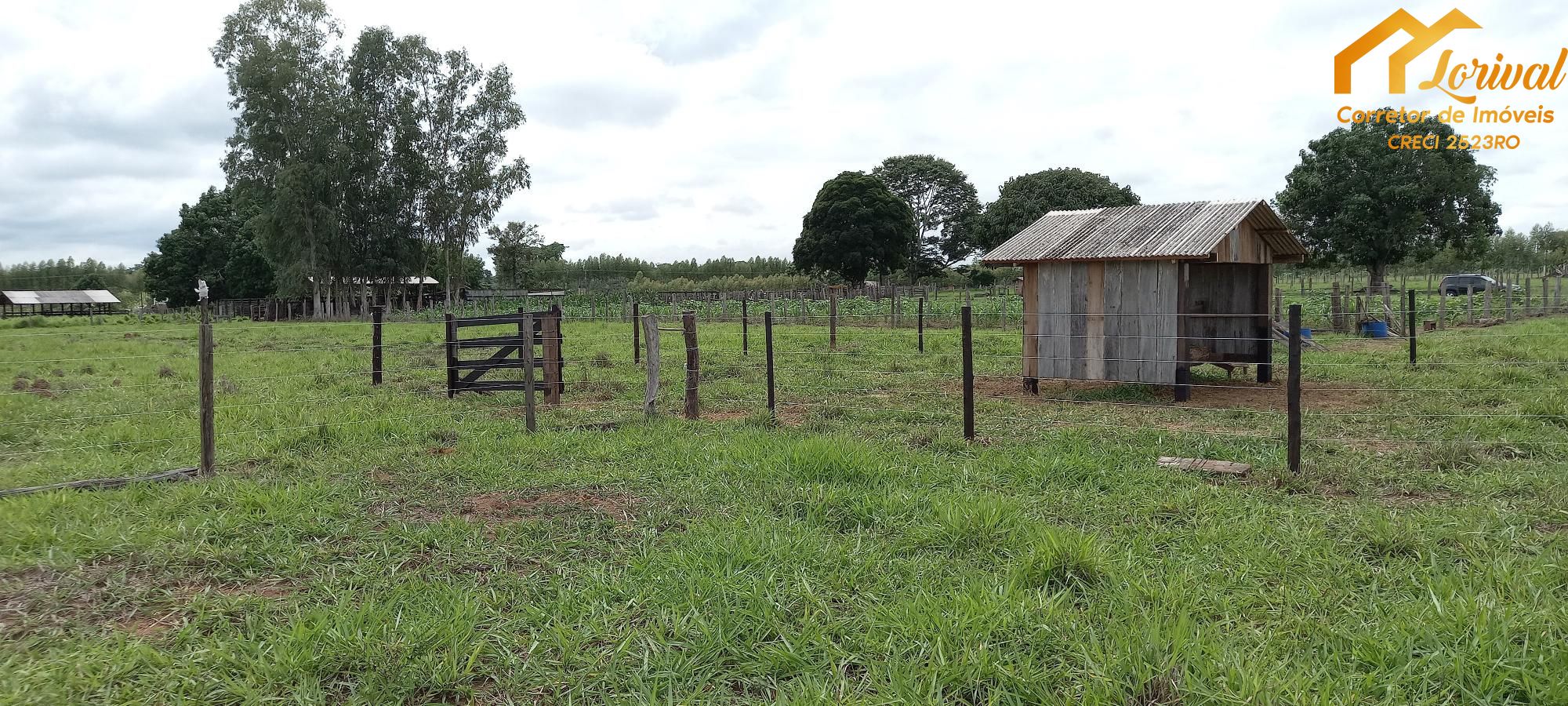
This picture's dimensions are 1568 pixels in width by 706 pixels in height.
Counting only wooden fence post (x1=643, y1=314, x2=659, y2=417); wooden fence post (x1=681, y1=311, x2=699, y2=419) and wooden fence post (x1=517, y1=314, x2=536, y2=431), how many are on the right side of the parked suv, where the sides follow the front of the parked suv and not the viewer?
3

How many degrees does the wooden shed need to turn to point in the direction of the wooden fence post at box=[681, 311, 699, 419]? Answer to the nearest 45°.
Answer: approximately 90° to its right

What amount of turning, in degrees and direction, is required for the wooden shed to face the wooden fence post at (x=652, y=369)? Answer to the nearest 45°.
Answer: approximately 90° to its right

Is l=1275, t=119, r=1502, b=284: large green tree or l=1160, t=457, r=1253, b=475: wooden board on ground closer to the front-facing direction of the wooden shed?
the wooden board on ground

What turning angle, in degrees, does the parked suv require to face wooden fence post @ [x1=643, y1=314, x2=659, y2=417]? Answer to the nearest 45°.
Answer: approximately 90° to its right

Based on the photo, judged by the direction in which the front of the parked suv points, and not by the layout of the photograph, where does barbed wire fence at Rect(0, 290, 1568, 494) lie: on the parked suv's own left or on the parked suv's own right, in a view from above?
on the parked suv's own right

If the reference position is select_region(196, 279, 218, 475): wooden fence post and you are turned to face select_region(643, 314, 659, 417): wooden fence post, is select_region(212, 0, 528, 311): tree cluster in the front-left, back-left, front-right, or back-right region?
front-left

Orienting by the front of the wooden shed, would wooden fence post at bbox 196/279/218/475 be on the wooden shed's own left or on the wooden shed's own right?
on the wooden shed's own right

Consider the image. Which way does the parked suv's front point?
to the viewer's right

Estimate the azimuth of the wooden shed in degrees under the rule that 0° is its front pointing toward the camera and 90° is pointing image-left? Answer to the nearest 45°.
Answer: approximately 315°

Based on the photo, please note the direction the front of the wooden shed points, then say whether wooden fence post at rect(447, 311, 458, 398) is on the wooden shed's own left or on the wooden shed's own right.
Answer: on the wooden shed's own right
